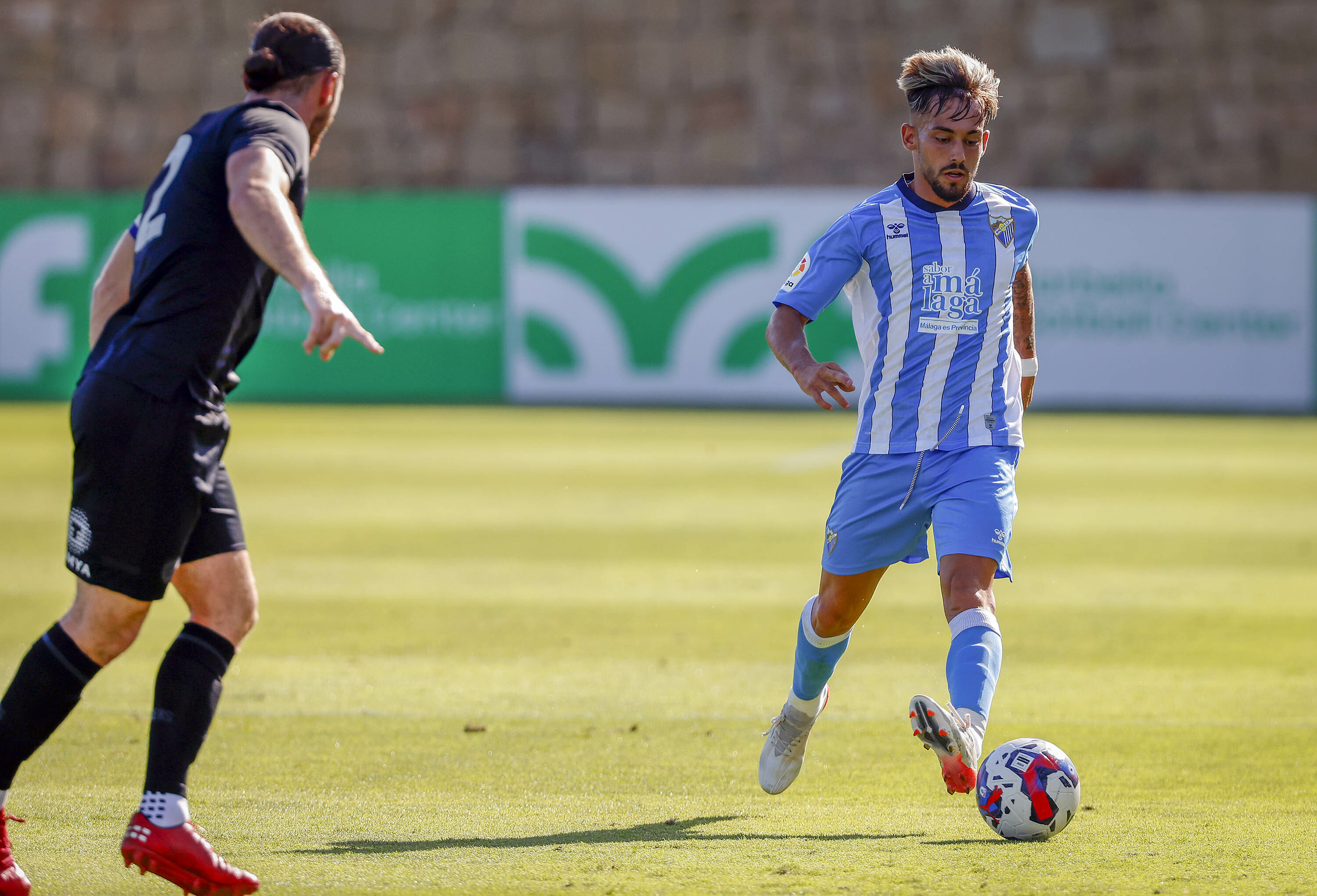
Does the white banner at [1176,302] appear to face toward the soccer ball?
yes

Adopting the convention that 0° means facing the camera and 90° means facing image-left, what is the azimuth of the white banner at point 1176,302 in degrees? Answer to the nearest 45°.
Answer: approximately 0°

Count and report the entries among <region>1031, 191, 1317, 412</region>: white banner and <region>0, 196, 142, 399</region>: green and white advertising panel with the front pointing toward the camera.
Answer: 2

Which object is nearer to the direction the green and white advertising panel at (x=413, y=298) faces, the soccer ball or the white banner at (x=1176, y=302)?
the soccer ball

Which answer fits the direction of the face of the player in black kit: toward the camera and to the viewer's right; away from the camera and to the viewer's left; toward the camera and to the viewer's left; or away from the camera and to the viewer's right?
away from the camera and to the viewer's right

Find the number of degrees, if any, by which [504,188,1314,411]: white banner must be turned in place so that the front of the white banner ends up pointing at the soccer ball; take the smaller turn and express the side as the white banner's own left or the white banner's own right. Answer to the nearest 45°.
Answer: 0° — it already faces it
